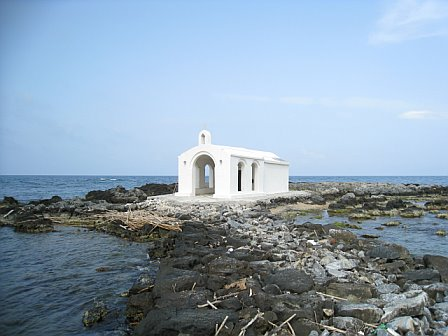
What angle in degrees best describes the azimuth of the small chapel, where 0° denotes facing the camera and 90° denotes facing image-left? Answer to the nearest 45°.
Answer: approximately 45°

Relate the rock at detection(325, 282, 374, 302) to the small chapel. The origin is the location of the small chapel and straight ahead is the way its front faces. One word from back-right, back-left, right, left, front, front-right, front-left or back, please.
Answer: front-left

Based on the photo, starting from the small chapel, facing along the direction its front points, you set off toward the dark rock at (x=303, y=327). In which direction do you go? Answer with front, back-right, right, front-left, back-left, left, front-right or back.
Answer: front-left

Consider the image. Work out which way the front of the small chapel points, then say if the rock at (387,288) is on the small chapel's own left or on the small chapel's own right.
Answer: on the small chapel's own left

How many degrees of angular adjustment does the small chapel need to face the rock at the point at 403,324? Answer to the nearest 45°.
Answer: approximately 45° to its left

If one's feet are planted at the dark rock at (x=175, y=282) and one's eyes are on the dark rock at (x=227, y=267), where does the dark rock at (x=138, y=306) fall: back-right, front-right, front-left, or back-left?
back-right

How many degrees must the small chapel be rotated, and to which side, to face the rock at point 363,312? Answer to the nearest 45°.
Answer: approximately 45° to its left

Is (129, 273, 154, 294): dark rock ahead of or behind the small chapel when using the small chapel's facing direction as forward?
ahead

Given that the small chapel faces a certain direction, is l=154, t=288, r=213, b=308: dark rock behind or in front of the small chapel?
in front

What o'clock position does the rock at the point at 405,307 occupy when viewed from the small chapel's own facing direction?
The rock is roughly at 10 o'clock from the small chapel.
